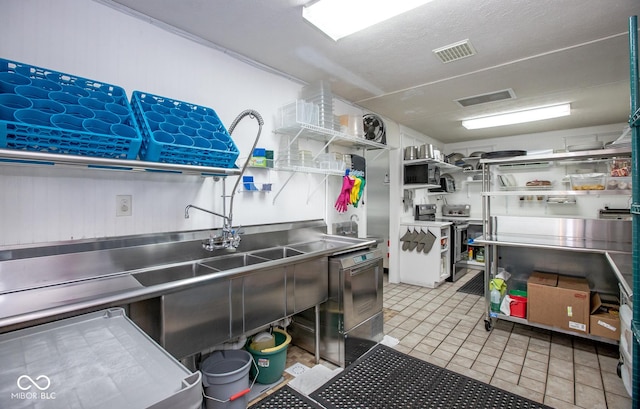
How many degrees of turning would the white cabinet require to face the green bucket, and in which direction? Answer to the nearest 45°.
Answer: approximately 90° to its right

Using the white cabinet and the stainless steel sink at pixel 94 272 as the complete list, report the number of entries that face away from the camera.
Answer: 0

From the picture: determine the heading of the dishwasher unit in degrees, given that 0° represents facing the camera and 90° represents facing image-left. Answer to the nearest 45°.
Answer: approximately 315°

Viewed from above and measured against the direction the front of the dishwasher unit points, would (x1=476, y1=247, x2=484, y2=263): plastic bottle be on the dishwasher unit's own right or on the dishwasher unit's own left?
on the dishwasher unit's own left

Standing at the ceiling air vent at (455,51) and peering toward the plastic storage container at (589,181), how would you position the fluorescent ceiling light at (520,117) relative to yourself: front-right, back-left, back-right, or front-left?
front-left

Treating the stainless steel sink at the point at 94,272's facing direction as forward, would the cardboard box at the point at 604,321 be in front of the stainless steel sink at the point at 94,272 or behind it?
in front

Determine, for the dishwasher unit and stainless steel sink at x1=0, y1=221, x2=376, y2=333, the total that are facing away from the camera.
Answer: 0
